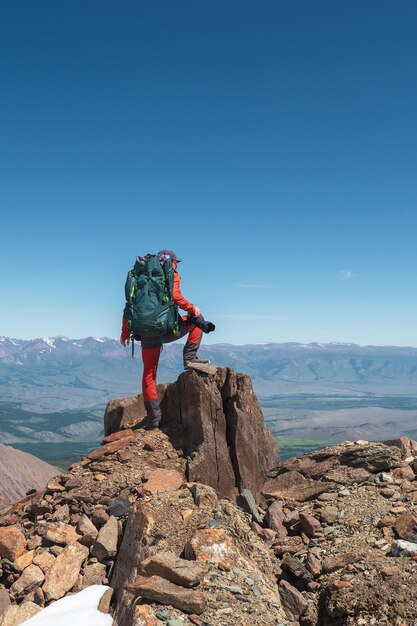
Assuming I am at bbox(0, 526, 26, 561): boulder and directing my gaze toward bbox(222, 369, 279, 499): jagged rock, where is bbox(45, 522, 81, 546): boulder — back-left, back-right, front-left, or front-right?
front-right

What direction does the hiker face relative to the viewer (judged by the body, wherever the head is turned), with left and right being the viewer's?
facing away from the viewer and to the right of the viewer

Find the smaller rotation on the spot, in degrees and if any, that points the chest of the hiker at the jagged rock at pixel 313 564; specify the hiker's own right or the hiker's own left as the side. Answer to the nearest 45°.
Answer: approximately 90° to the hiker's own right

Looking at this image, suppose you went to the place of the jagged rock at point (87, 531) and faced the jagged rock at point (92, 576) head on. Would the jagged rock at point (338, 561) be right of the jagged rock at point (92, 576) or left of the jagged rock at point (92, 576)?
left

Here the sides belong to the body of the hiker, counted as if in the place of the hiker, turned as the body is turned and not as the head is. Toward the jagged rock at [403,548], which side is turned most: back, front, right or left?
right

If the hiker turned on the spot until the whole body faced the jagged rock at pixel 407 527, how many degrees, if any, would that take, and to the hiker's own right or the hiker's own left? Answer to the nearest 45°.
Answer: approximately 90° to the hiker's own right

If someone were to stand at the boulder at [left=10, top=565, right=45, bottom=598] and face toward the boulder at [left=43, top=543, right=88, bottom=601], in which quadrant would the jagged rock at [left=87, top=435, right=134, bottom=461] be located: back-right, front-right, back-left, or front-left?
front-left

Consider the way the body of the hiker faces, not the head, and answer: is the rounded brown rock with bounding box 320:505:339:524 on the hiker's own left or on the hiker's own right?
on the hiker's own right

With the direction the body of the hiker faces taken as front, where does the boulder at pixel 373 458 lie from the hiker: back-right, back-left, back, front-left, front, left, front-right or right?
front-right
